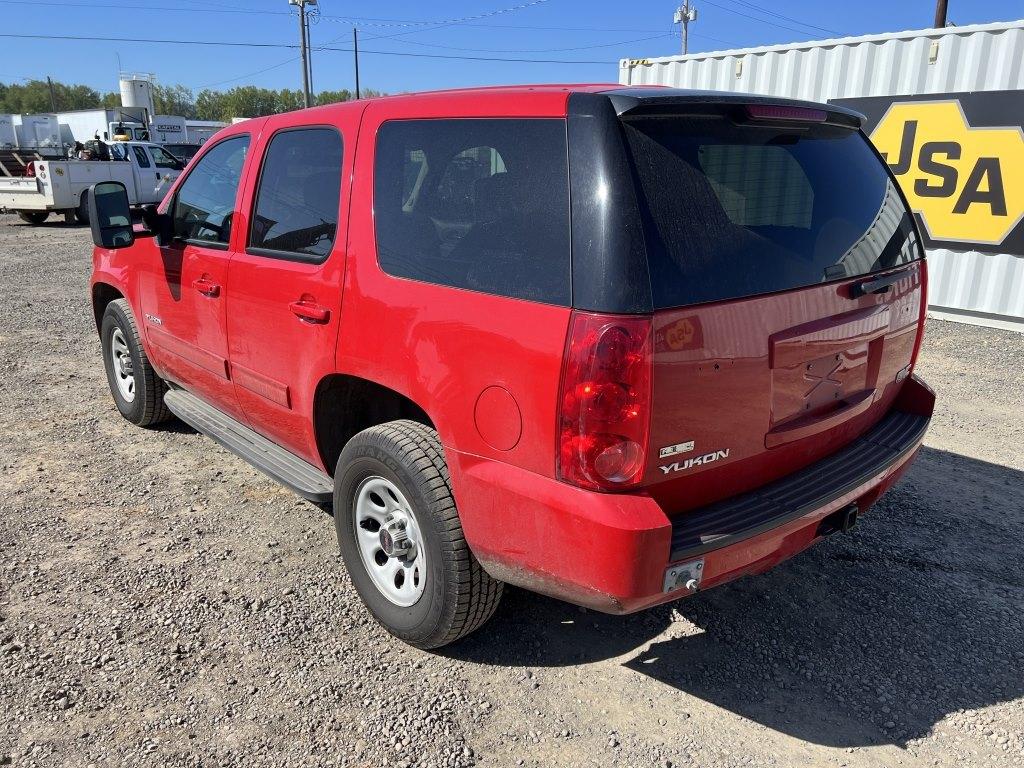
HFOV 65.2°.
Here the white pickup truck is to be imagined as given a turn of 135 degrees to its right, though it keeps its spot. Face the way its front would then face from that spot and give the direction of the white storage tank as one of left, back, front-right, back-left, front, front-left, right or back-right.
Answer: back

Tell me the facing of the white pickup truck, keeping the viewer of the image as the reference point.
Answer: facing away from the viewer and to the right of the viewer

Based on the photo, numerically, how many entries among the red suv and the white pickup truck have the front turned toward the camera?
0

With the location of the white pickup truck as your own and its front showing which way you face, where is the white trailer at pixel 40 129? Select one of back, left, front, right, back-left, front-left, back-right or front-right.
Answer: front-left

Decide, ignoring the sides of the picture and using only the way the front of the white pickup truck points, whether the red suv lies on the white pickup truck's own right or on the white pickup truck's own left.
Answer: on the white pickup truck's own right

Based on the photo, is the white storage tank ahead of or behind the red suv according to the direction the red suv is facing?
ahead

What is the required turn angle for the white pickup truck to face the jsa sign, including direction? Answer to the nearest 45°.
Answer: approximately 90° to its right

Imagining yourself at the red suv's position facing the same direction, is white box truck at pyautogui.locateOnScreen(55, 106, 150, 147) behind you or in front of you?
in front

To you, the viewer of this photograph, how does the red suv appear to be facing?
facing away from the viewer and to the left of the viewer

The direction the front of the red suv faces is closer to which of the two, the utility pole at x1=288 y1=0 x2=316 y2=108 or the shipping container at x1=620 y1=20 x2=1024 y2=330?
the utility pole

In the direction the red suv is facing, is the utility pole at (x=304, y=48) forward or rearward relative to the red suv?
forward

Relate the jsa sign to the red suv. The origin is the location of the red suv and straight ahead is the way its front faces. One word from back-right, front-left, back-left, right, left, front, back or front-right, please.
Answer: right

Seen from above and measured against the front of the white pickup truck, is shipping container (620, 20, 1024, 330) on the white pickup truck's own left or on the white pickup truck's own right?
on the white pickup truck's own right
